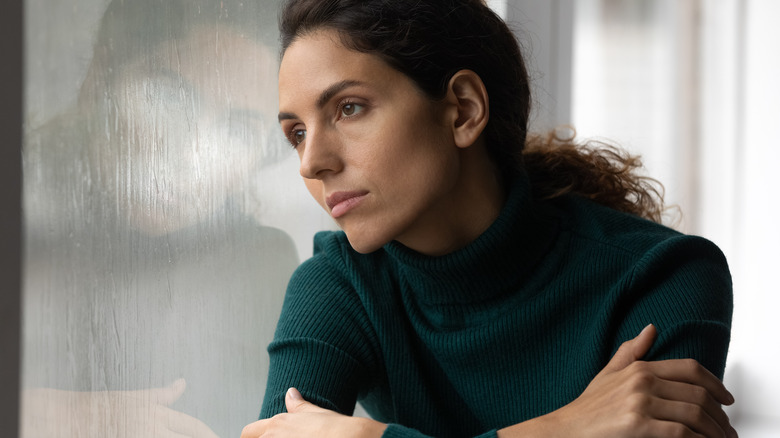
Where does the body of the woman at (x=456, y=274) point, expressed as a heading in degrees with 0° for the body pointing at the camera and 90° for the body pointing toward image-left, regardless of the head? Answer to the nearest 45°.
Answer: approximately 45°
